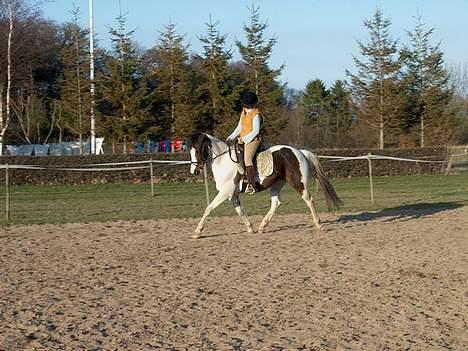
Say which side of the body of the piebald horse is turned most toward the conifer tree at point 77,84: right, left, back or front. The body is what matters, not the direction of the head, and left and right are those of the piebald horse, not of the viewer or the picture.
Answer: right

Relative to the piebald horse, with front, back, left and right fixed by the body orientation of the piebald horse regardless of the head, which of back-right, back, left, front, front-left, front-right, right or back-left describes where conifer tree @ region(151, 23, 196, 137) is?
right

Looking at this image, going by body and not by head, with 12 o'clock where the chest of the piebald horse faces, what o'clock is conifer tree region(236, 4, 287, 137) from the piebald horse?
The conifer tree is roughly at 3 o'clock from the piebald horse.

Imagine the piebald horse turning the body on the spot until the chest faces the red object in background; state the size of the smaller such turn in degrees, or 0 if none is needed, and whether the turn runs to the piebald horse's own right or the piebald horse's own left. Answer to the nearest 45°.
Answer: approximately 90° to the piebald horse's own right

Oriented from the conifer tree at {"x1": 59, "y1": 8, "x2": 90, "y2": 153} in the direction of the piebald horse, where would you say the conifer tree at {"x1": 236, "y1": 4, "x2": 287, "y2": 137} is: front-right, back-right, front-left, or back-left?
front-left

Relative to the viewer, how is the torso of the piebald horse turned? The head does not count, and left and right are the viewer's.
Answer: facing to the left of the viewer

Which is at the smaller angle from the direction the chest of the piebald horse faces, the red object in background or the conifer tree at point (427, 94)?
the red object in background

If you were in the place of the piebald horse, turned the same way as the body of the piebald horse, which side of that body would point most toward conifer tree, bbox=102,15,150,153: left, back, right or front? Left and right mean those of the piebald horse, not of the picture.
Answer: right
